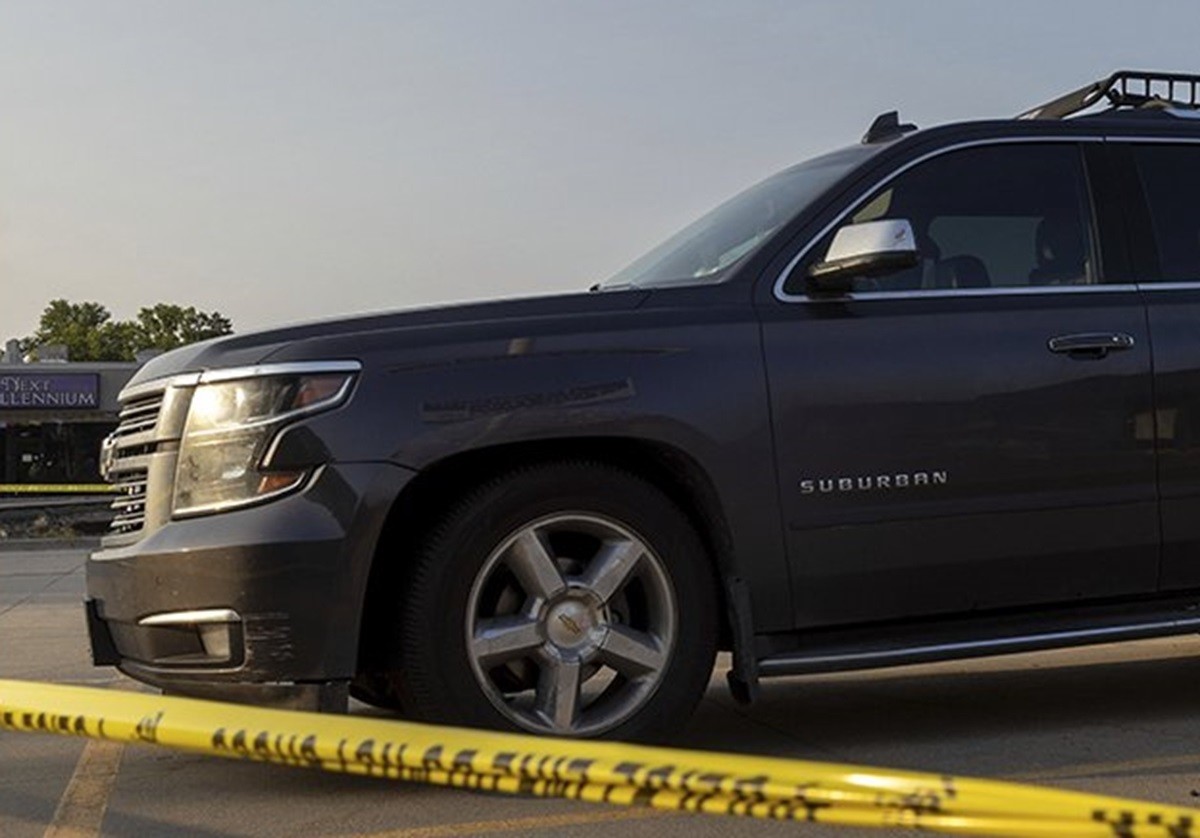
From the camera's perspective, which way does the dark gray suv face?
to the viewer's left

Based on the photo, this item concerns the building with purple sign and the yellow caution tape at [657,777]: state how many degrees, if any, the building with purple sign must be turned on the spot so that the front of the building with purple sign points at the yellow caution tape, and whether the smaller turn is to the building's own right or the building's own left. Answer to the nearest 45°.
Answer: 0° — it already faces it

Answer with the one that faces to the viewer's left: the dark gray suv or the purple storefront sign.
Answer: the dark gray suv

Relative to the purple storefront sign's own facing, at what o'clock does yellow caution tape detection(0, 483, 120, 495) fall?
The yellow caution tape is roughly at 12 o'clock from the purple storefront sign.

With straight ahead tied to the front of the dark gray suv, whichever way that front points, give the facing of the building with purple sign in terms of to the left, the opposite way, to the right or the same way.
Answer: to the left

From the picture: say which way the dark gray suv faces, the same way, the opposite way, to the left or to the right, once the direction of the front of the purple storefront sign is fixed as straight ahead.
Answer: to the right

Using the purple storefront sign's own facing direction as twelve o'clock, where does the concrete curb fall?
The concrete curb is roughly at 12 o'clock from the purple storefront sign.

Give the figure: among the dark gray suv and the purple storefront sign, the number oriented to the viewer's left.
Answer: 1

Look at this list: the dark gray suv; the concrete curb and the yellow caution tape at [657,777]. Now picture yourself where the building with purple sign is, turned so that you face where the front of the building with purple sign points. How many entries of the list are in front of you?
3

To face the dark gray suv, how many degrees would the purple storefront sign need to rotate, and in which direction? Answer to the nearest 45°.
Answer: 0° — it already faces it
